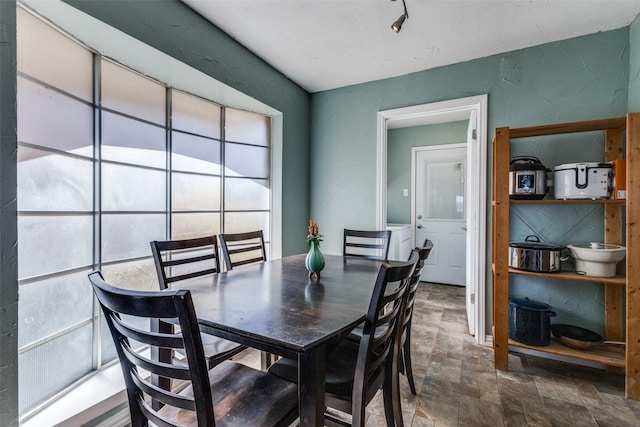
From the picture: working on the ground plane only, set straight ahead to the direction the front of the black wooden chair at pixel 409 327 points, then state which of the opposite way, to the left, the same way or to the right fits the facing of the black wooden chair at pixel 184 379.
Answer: to the right

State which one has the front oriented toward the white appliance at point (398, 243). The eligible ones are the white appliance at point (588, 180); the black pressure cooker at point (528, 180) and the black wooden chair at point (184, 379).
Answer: the black wooden chair

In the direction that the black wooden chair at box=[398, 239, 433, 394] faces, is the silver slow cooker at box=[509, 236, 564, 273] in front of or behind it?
behind

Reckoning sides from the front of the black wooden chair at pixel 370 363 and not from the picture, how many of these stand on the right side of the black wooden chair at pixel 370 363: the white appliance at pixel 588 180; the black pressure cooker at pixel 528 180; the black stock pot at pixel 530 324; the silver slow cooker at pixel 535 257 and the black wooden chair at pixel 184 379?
4

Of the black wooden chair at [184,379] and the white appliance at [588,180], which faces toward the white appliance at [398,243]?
the black wooden chair

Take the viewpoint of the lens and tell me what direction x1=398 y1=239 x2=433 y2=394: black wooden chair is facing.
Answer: facing to the left of the viewer

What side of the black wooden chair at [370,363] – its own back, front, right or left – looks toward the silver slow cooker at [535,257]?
right

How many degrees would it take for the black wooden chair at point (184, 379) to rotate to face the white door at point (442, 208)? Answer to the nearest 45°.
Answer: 0° — it already faces it

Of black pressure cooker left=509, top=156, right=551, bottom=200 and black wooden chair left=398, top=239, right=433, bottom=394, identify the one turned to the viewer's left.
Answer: the black wooden chair

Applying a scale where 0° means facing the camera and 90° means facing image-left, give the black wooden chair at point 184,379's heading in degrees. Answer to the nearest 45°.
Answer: approximately 225°

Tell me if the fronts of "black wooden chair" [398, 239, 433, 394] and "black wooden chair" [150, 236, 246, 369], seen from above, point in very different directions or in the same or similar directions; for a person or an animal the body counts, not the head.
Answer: very different directions

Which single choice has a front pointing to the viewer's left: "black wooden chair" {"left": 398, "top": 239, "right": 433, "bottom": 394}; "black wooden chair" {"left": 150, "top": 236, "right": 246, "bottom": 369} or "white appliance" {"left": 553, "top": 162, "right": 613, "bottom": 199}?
"black wooden chair" {"left": 398, "top": 239, "right": 433, "bottom": 394}

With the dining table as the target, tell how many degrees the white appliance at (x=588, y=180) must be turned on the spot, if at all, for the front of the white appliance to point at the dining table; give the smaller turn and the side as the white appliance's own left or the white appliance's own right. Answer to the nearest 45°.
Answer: approximately 45° to the white appliance's own right
